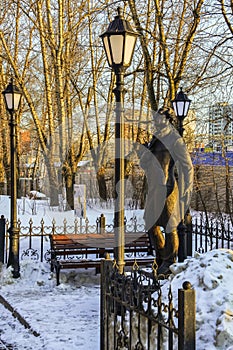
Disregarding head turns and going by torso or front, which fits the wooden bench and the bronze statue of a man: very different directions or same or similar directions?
same or similar directions

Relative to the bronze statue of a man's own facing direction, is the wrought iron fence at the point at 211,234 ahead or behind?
behind

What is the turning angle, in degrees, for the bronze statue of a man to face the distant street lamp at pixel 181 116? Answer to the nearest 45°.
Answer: approximately 180°

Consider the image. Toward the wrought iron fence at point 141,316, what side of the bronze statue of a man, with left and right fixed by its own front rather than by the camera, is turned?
front

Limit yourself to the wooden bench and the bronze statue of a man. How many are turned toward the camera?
2

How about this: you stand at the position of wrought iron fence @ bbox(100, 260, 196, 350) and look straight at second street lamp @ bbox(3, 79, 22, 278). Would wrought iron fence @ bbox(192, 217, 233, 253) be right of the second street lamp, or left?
right

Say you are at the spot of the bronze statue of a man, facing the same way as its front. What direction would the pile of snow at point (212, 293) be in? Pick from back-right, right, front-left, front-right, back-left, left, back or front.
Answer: left

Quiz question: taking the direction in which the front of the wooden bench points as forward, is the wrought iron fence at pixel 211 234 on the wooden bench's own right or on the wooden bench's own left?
on the wooden bench's own left

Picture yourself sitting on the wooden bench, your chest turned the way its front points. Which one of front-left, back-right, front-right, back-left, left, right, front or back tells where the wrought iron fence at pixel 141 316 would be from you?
front

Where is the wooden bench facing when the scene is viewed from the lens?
facing the viewer

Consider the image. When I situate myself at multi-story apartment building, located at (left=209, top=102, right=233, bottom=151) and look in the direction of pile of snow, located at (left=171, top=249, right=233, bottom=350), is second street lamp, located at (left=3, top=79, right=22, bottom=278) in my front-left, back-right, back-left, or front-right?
front-right

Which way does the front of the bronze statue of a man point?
toward the camera
